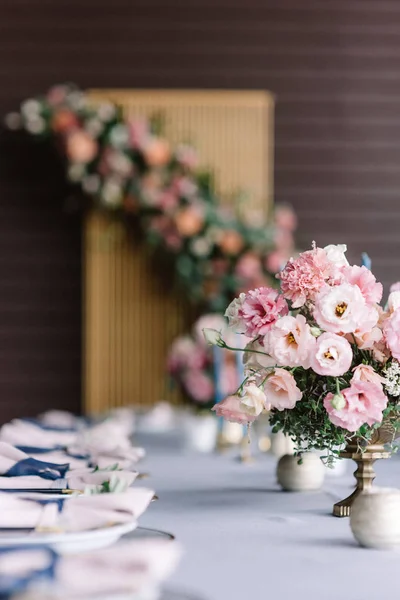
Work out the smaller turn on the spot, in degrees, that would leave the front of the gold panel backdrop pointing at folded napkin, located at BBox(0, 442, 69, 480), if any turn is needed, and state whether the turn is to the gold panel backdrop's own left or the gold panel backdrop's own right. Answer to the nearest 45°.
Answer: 0° — it already faces it

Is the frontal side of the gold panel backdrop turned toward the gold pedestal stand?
yes

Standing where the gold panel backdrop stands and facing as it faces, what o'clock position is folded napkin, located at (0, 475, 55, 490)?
The folded napkin is roughly at 12 o'clock from the gold panel backdrop.

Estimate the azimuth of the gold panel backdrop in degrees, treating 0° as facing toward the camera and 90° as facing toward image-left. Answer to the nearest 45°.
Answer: approximately 0°

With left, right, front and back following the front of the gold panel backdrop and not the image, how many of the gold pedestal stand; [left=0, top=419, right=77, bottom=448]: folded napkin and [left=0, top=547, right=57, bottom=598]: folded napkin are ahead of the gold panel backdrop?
3

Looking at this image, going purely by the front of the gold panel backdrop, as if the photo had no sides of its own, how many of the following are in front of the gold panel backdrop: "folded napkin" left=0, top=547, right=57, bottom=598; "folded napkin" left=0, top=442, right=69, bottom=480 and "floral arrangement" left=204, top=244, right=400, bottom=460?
3

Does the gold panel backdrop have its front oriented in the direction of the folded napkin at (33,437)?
yes
